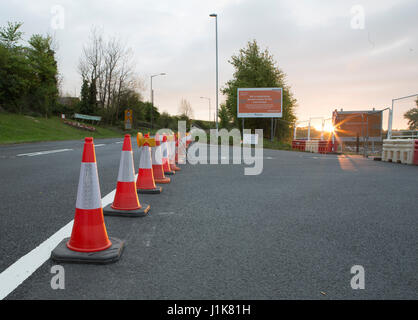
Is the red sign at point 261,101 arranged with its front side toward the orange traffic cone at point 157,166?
yes

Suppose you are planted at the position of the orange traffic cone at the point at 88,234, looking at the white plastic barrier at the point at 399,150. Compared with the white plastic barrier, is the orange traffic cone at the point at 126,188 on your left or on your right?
left

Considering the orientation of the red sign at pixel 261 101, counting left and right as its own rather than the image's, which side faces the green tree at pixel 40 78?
right

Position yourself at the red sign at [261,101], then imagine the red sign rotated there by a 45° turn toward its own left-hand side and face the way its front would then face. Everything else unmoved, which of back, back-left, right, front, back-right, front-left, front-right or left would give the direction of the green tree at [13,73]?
back-right

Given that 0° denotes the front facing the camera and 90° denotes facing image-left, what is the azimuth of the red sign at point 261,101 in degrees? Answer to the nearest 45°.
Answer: approximately 0°

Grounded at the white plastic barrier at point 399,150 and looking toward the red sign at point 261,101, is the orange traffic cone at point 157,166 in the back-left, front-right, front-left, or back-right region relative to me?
back-left

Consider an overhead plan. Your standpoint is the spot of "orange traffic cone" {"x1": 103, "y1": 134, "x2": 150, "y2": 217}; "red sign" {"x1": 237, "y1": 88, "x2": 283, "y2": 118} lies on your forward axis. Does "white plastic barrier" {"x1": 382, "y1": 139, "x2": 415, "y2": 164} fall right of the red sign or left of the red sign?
right

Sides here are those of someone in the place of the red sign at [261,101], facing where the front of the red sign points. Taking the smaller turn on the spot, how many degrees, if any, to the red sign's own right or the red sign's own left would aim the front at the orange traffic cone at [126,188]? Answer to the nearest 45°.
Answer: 0° — it already faces it

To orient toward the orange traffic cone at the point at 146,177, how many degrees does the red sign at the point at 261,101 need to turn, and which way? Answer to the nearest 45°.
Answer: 0° — it already faces it

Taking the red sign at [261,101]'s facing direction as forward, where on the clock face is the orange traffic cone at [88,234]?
The orange traffic cone is roughly at 12 o'clock from the red sign.

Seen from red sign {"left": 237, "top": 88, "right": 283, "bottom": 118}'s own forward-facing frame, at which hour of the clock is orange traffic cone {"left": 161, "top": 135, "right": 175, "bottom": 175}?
The orange traffic cone is roughly at 12 o'clock from the red sign.
